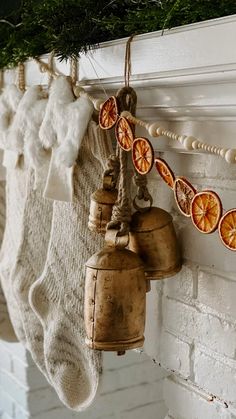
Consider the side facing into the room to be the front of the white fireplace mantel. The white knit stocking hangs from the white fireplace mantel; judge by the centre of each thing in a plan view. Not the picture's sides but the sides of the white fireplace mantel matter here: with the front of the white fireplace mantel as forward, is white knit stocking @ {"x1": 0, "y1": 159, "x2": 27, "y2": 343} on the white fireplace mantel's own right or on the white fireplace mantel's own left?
on the white fireplace mantel's own right
